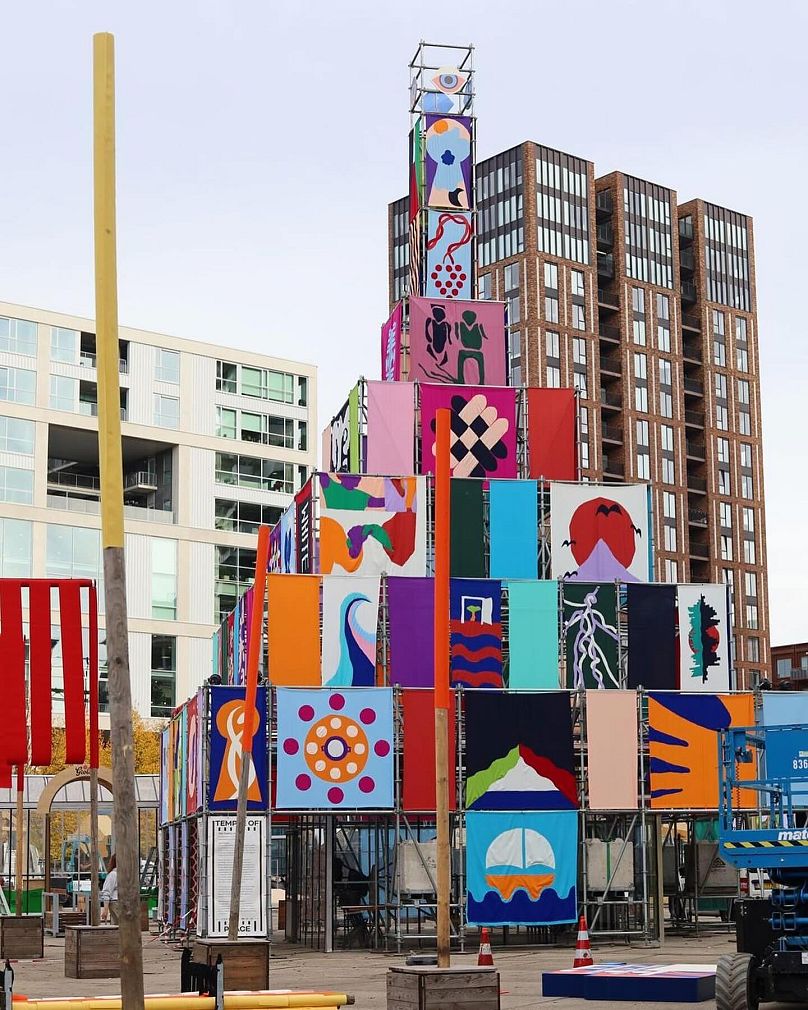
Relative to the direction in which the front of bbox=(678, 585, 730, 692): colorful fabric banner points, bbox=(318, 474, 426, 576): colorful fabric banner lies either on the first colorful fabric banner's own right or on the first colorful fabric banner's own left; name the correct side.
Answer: on the first colorful fabric banner's own right

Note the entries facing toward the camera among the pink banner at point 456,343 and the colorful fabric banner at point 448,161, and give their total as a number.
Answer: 2

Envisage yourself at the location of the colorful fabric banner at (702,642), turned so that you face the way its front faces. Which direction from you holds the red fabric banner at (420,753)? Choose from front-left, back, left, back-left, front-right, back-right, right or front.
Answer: front-right

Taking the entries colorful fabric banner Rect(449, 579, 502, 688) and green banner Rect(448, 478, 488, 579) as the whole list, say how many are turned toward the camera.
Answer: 2

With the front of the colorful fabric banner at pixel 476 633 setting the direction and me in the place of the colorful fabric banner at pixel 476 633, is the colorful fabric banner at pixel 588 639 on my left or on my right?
on my left

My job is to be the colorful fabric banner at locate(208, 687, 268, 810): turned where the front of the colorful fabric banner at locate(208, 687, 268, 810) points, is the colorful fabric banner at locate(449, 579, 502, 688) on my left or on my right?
on my left

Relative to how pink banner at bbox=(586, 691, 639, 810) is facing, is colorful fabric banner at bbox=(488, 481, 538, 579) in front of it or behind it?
behind

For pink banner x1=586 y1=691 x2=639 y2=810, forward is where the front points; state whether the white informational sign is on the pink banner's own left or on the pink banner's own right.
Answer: on the pink banner's own right
